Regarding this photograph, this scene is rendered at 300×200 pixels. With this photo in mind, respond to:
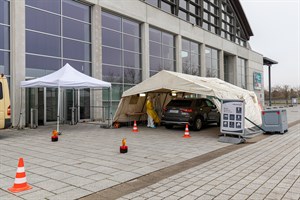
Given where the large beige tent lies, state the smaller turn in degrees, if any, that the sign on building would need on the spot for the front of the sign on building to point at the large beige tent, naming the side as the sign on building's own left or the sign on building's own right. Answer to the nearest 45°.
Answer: approximately 45° to the sign on building's own right

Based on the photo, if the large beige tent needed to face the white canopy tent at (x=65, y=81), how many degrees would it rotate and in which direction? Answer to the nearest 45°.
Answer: approximately 45° to its right

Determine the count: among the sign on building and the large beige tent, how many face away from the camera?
0

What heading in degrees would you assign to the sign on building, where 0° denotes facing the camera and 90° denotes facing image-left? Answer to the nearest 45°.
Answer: approximately 315°

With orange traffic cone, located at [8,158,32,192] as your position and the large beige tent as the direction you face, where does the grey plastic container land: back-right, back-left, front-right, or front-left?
front-right

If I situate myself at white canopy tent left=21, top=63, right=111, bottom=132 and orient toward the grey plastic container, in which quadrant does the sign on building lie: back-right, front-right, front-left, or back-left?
front-left

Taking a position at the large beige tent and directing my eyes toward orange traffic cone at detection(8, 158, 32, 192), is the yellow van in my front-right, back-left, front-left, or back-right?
front-right

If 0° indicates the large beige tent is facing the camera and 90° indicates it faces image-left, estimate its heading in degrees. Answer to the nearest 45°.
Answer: approximately 45°

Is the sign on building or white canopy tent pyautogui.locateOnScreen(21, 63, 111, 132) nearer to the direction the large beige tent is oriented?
the white canopy tent

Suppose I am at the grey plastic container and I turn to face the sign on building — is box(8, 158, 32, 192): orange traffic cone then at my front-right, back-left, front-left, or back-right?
back-left

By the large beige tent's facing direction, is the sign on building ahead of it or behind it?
behind

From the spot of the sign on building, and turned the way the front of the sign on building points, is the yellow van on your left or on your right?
on your right

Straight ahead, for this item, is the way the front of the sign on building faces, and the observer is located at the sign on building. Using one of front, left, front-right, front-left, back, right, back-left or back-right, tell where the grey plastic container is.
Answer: front-right
